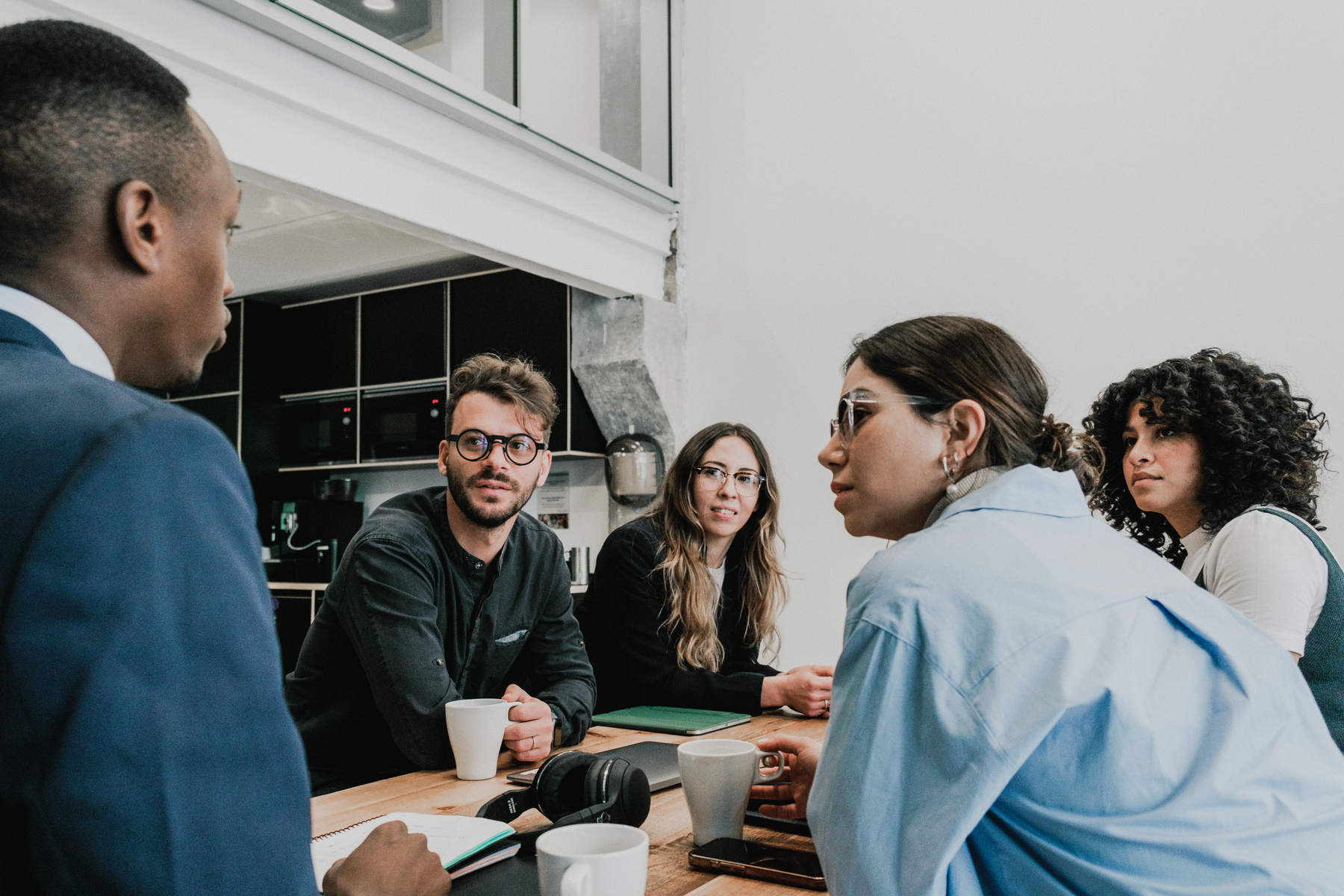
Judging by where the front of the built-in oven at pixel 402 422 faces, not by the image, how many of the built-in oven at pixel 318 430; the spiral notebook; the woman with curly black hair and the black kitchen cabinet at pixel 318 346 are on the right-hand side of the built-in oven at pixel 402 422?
2

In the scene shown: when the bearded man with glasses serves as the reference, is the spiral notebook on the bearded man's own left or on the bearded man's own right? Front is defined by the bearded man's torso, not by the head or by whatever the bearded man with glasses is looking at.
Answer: on the bearded man's own right

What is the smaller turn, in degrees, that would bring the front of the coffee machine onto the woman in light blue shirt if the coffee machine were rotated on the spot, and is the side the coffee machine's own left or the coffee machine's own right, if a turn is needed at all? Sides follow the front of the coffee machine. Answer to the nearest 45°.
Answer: approximately 45° to the coffee machine's own left

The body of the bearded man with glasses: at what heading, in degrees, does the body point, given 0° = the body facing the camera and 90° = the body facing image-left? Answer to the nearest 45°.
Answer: approximately 315°

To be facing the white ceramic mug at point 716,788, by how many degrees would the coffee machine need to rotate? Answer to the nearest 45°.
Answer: approximately 45° to its left

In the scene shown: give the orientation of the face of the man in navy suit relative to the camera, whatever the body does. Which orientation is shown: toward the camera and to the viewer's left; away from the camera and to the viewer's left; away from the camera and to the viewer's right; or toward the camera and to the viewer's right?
away from the camera and to the viewer's right

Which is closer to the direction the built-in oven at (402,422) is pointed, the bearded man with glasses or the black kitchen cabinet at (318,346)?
the bearded man with glasses

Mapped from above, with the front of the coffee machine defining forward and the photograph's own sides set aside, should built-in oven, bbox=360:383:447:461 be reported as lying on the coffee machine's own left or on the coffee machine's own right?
on the coffee machine's own left

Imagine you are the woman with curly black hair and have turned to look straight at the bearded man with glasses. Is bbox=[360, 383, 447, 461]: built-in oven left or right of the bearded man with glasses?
right

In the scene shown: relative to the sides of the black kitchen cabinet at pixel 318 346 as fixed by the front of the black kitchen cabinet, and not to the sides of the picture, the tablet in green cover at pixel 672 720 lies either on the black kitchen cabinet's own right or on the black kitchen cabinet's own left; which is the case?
on the black kitchen cabinet's own left

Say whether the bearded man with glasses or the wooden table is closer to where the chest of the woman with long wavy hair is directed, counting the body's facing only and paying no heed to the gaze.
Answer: the wooden table

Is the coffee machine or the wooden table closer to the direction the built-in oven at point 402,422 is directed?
the wooden table

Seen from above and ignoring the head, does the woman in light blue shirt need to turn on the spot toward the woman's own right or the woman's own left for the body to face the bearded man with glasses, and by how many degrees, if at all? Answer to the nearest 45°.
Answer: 0° — they already face them

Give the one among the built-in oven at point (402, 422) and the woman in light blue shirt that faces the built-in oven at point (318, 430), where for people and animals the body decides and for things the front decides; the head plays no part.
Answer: the woman in light blue shirt

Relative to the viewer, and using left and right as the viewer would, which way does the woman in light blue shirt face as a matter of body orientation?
facing away from the viewer and to the left of the viewer

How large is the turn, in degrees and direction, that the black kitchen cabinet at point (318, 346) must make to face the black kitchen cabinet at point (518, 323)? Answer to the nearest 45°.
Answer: approximately 90° to its left

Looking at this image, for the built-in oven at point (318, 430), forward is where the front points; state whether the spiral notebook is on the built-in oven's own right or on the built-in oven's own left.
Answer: on the built-in oven's own left
